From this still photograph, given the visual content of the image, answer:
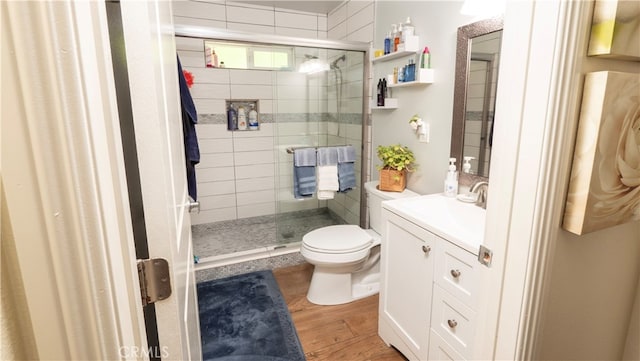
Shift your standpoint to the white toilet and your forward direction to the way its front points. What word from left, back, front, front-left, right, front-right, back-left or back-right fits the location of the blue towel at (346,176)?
right

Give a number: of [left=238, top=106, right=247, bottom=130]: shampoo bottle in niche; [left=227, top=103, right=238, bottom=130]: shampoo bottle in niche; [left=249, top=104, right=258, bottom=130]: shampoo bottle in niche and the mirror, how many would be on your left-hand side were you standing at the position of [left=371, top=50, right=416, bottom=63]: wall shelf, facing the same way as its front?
1

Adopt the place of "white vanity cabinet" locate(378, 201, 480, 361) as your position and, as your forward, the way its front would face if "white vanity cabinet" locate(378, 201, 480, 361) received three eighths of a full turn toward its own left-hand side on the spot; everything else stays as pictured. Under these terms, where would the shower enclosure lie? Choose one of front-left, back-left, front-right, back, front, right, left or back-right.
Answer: back-left

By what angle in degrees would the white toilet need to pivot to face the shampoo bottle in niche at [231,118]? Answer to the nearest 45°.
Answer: approximately 45° to its right

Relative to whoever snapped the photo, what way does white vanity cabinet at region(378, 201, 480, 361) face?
facing the viewer and to the left of the viewer

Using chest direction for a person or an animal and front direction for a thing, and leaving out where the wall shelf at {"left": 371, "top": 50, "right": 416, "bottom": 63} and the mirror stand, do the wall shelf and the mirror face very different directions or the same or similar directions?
same or similar directions

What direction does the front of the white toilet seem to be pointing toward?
to the viewer's left

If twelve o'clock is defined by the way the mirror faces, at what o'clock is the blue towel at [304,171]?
The blue towel is roughly at 2 o'clock from the mirror.

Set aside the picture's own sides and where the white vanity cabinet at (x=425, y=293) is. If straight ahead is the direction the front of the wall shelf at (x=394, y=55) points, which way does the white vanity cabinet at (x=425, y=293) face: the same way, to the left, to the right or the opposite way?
the same way

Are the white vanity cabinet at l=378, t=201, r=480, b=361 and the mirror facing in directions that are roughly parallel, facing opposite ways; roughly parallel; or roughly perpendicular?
roughly parallel

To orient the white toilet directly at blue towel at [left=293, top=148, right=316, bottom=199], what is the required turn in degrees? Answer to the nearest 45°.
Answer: approximately 45° to its right

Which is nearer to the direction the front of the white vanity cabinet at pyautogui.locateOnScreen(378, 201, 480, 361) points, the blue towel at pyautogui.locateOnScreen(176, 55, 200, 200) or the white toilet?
the blue towel

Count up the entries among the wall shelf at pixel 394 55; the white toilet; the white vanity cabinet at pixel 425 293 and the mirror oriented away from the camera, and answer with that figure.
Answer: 0

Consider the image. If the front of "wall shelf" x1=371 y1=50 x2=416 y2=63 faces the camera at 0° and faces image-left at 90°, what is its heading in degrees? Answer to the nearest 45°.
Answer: approximately 45°

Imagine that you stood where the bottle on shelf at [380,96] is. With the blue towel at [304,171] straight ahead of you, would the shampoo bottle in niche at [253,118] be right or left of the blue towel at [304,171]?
right

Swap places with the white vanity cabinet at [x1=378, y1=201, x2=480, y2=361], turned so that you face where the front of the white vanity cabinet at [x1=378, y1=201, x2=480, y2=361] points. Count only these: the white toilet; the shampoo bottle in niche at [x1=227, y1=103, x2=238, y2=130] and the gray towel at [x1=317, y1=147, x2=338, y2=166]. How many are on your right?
3
